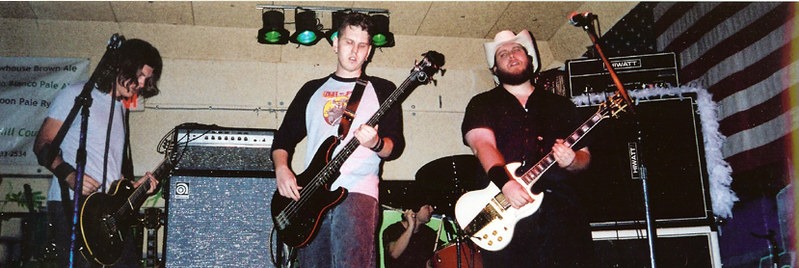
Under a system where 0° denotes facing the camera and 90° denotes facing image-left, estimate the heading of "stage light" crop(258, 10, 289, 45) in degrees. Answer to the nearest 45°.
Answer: approximately 0°

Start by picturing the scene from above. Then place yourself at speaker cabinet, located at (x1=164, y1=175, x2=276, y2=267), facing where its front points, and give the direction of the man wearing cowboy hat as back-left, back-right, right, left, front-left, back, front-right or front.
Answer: front-left

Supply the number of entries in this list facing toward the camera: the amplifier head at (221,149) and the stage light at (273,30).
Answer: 2

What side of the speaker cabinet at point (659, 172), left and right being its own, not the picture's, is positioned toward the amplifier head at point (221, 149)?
right

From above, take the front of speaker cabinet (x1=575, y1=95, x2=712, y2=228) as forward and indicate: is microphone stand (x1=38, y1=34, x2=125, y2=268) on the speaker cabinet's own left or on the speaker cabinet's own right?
on the speaker cabinet's own right

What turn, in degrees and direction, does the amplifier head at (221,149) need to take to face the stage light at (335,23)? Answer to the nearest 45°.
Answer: approximately 135° to its left

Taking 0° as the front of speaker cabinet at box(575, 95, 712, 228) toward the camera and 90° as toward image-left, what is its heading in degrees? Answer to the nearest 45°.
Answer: approximately 0°
